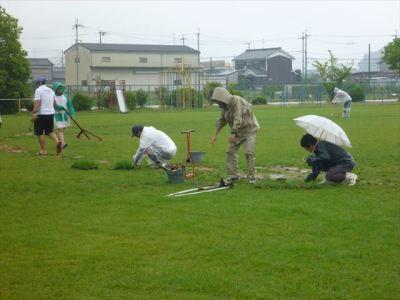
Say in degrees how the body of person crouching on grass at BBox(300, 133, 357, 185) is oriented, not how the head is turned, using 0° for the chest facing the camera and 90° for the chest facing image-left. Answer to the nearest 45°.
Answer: approximately 90°

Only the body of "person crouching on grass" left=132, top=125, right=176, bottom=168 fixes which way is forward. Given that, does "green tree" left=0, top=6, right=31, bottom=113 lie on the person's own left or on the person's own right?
on the person's own right

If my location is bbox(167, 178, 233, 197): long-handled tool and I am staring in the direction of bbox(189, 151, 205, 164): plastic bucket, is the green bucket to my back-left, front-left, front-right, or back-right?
front-left

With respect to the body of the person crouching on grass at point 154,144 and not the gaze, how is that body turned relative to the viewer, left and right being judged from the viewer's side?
facing to the left of the viewer

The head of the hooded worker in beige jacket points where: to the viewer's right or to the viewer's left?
to the viewer's left

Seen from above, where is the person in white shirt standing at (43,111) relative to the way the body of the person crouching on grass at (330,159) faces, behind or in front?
in front

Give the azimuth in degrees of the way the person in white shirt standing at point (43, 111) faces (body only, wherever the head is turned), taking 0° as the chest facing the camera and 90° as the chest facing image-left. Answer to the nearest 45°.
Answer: approximately 135°

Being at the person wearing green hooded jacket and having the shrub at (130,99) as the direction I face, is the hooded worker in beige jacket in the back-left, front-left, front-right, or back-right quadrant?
back-right

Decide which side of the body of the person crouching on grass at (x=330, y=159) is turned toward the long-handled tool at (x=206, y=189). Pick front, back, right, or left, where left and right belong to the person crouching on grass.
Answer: front

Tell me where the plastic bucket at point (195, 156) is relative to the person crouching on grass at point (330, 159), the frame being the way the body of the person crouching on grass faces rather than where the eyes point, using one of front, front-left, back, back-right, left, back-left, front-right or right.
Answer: front-right
